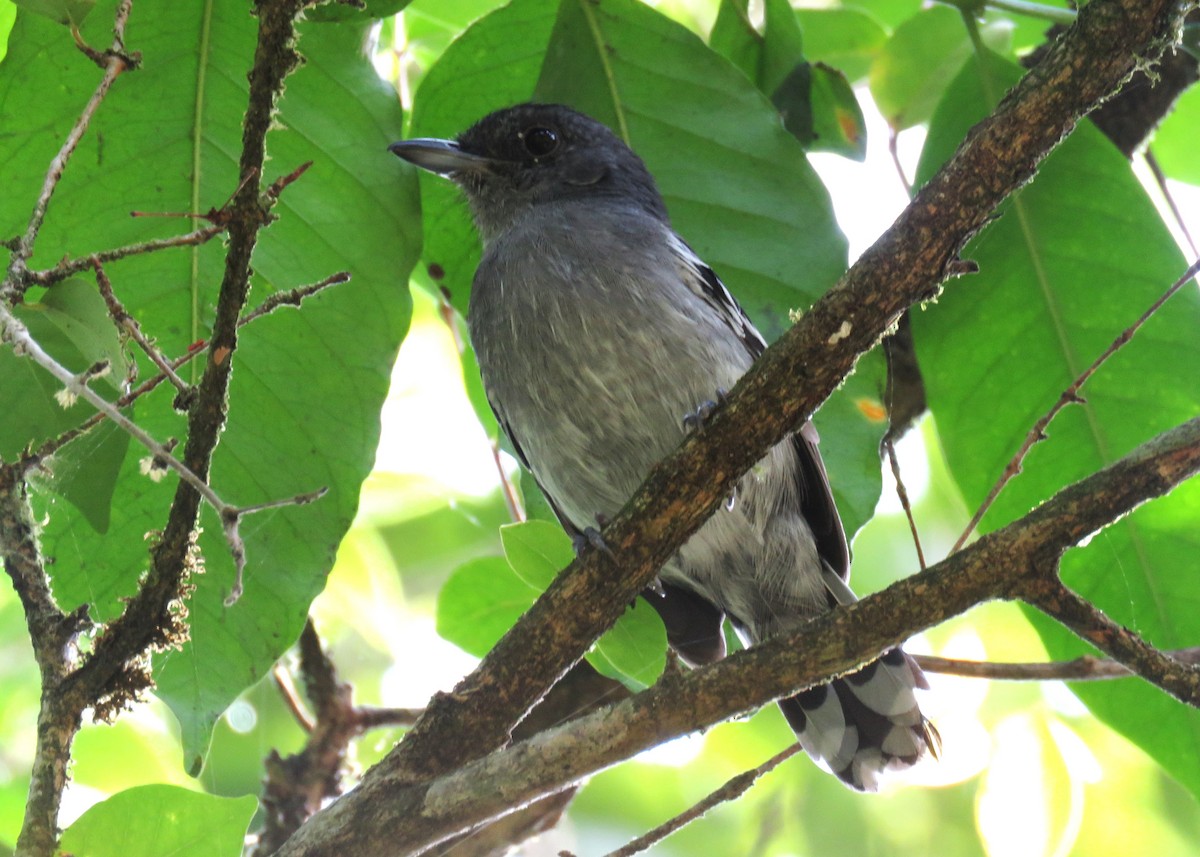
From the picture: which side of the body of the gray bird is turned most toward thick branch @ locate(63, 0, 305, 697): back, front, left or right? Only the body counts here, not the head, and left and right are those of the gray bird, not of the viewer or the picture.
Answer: front

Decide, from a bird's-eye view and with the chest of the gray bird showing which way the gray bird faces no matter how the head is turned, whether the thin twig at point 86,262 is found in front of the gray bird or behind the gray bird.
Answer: in front

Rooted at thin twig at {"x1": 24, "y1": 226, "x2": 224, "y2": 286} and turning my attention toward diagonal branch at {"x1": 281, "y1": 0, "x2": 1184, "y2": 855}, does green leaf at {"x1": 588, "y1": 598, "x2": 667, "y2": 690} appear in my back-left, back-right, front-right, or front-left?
front-left

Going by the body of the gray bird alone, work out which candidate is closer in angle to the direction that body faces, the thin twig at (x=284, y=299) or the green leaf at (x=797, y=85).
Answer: the thin twig

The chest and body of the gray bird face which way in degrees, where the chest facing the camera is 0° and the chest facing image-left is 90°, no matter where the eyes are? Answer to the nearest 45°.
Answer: approximately 45°

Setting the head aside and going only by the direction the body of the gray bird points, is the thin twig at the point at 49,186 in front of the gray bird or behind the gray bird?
in front
